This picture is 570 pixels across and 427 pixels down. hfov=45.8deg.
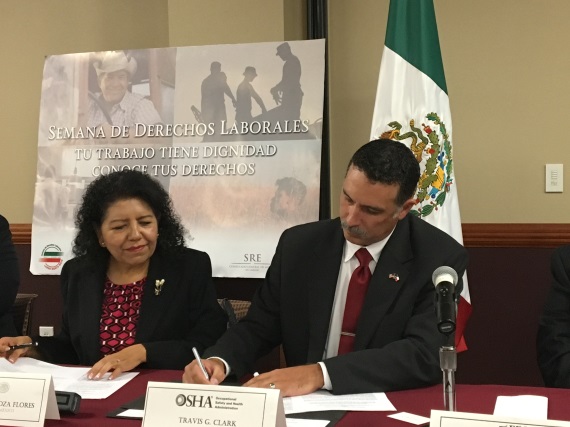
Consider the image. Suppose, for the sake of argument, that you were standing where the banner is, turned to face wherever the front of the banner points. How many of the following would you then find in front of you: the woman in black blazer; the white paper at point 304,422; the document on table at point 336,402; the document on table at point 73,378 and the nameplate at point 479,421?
5

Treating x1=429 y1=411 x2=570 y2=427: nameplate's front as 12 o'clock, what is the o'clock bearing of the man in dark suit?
The man in dark suit is roughly at 5 o'clock from the nameplate.

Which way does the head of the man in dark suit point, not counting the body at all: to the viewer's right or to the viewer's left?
to the viewer's left

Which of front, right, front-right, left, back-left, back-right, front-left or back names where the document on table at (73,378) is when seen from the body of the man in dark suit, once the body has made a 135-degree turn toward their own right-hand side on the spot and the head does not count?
left

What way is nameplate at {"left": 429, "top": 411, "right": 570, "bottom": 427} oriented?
toward the camera

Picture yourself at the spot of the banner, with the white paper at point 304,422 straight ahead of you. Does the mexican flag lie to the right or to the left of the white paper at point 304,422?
left

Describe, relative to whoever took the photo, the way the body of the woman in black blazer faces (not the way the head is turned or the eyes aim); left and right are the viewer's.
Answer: facing the viewer

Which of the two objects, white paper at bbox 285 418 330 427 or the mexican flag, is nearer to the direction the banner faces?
the white paper

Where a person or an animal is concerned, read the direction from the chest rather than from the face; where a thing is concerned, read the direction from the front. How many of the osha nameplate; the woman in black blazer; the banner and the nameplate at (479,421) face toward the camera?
4

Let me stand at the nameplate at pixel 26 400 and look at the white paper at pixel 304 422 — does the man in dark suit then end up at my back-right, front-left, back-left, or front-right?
front-left

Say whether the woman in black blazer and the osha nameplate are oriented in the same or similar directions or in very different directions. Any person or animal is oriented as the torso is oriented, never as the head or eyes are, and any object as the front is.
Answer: same or similar directions

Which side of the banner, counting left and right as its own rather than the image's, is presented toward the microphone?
front

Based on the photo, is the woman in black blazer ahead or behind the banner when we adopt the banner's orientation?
ahead

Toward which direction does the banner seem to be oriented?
toward the camera

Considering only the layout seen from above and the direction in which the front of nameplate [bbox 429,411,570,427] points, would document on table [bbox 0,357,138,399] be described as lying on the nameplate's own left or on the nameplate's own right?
on the nameplate's own right
